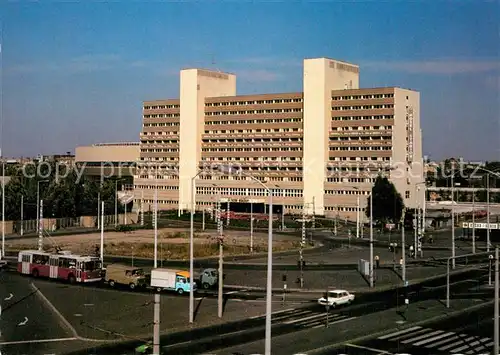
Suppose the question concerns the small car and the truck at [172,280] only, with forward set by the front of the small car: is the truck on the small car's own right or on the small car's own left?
on the small car's own right

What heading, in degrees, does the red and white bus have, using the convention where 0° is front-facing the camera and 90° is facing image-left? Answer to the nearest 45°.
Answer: approximately 315°

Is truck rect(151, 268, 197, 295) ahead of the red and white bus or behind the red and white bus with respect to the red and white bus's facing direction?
ahead

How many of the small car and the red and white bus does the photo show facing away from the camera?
0

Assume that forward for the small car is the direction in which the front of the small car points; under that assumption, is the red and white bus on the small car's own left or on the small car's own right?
on the small car's own right

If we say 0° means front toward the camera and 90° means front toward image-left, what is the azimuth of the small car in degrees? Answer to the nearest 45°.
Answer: approximately 45°

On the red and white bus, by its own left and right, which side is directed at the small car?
front
